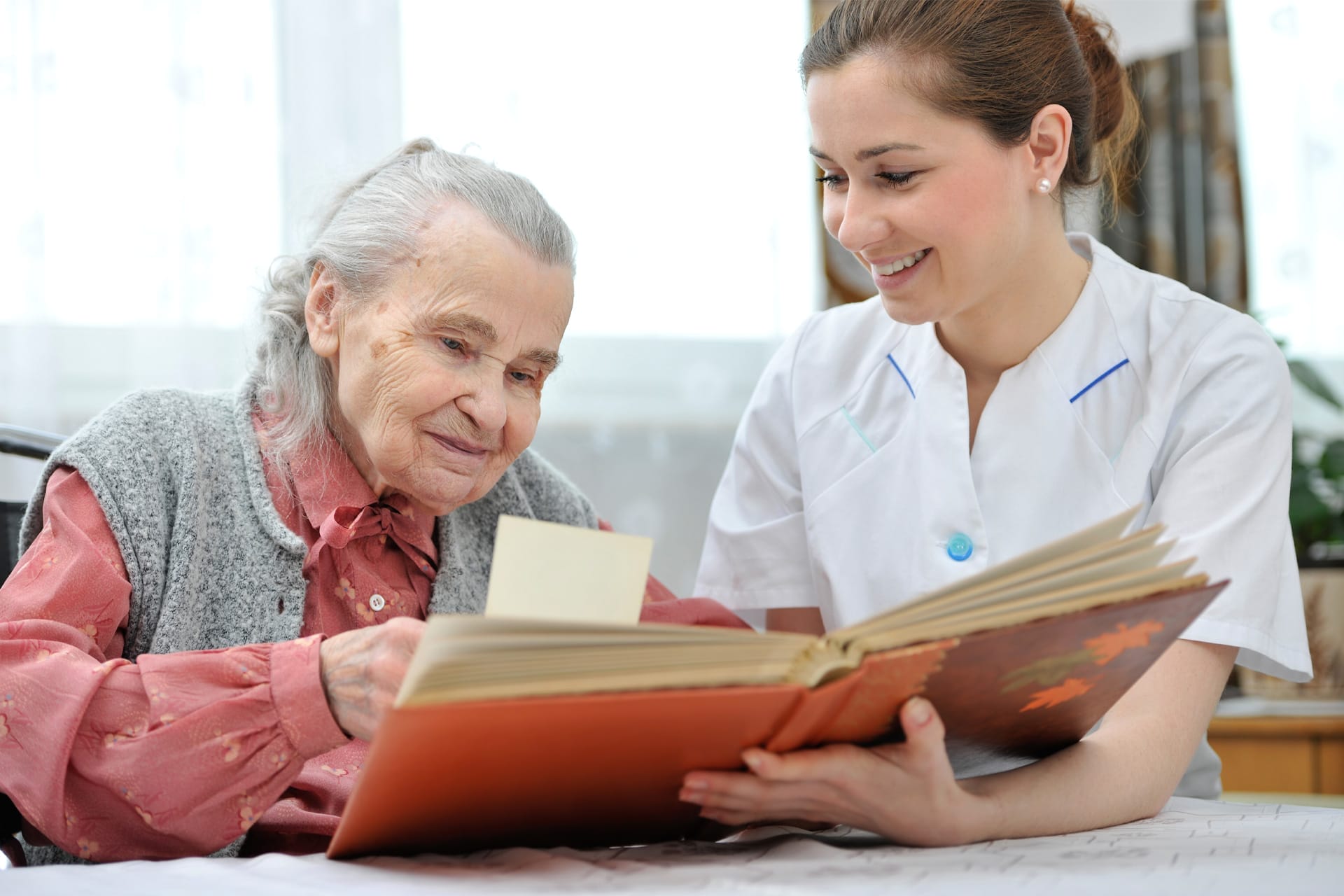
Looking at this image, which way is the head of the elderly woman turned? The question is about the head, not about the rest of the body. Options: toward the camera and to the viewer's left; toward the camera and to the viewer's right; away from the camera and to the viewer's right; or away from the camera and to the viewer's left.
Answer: toward the camera and to the viewer's right

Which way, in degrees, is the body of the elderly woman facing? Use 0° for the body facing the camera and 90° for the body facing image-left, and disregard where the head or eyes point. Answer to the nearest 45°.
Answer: approximately 315°

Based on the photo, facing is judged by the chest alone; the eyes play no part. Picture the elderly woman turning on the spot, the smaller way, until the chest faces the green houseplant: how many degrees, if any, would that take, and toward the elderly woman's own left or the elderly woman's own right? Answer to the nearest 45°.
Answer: approximately 90° to the elderly woman's own left
